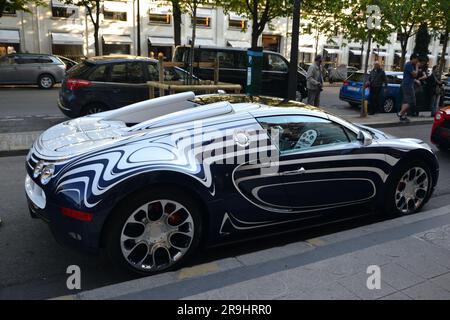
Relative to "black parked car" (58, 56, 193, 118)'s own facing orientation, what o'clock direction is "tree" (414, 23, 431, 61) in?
The tree is roughly at 12 o'clock from the black parked car.

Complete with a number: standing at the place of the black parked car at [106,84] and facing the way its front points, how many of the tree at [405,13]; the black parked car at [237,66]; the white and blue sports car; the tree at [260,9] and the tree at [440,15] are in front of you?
4

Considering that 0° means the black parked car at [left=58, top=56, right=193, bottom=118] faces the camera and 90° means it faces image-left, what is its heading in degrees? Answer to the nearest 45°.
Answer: approximately 225°

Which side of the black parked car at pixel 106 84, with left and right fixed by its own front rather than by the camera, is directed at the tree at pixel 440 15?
front

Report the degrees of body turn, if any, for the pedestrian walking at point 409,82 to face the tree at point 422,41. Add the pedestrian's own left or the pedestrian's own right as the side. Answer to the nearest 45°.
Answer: approximately 90° to the pedestrian's own left

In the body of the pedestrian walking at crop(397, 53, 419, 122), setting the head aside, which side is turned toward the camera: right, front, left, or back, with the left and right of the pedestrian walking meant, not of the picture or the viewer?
right

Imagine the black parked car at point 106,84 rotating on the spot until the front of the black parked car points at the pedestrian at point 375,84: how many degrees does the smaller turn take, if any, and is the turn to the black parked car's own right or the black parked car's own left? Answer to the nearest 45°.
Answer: approximately 45° to the black parked car's own right
